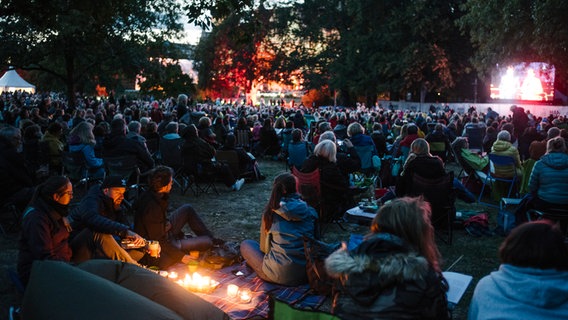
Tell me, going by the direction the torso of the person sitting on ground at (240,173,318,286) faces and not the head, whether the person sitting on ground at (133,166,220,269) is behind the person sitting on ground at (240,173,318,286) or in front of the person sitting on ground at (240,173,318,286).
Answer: in front

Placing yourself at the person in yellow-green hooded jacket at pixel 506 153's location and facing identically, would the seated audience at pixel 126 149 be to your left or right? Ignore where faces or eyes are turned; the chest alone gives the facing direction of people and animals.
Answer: on your left

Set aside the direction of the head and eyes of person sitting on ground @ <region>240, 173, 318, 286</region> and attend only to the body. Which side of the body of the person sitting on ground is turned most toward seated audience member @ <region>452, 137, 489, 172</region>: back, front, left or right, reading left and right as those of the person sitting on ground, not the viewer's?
right

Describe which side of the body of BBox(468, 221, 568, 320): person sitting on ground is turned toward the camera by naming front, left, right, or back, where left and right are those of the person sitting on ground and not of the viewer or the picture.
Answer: back

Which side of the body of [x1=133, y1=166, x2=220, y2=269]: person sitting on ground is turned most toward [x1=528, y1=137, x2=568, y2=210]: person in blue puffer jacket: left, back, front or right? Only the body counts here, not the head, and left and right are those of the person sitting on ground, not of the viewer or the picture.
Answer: front

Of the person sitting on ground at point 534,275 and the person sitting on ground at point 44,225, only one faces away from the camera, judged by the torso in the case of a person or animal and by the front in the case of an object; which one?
the person sitting on ground at point 534,275

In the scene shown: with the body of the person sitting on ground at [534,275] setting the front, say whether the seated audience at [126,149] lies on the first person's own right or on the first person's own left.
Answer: on the first person's own left

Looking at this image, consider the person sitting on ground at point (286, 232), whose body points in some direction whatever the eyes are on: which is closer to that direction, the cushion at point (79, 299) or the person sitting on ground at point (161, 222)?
the person sitting on ground

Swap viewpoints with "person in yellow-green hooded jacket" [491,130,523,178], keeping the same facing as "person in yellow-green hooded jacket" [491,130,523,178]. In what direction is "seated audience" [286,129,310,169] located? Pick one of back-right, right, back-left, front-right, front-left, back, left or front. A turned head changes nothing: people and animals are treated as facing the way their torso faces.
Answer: left

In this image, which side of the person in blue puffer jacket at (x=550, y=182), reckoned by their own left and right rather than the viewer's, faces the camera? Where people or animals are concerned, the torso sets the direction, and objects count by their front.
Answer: back

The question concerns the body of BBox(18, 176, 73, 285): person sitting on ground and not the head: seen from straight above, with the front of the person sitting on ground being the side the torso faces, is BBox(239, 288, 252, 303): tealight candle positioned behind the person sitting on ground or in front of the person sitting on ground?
in front

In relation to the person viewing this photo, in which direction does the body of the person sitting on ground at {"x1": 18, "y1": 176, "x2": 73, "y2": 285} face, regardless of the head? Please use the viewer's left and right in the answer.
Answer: facing to the right of the viewer

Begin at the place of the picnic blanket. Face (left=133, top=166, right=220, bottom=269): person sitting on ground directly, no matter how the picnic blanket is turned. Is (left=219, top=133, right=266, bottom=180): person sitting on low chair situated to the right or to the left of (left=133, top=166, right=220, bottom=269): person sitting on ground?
right

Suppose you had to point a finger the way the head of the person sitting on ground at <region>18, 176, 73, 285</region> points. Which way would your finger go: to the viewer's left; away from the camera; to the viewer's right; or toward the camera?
to the viewer's right

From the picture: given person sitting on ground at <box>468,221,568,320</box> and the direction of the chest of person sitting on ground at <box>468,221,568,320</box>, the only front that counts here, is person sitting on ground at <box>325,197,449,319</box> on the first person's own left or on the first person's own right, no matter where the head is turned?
on the first person's own left

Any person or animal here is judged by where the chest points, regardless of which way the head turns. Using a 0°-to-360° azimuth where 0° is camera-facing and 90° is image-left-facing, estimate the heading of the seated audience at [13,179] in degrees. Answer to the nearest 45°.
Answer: approximately 180°
